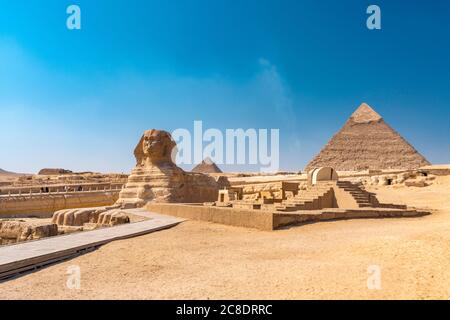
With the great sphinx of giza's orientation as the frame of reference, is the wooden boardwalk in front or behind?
in front

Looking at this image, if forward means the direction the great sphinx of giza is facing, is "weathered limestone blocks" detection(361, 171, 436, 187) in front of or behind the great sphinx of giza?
behind

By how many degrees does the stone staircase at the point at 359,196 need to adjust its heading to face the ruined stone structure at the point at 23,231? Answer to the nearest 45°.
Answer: approximately 90° to its right

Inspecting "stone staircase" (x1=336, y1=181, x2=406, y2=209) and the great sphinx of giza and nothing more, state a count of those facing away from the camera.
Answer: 0

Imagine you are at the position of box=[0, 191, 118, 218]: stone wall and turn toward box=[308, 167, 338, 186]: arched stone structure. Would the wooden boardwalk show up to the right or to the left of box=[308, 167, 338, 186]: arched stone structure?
right

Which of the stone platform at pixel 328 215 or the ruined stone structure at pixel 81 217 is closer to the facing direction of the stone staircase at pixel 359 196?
the stone platform

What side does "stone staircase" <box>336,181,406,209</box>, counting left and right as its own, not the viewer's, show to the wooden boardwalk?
right

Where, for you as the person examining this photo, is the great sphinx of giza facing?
facing the viewer and to the left of the viewer

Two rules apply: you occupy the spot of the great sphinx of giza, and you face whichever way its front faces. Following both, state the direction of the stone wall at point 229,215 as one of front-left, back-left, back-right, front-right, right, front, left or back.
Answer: front-left

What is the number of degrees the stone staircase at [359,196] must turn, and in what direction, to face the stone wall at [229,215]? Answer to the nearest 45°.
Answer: approximately 90° to its right

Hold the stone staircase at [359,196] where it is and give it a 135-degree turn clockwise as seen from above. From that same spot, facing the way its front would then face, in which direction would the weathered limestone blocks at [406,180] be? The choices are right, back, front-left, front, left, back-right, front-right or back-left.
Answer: right

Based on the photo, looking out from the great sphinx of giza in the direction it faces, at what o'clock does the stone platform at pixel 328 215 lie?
The stone platform is roughly at 10 o'clock from the great sphinx of giza.

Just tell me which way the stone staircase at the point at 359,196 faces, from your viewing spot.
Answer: facing the viewer and to the right of the viewer
